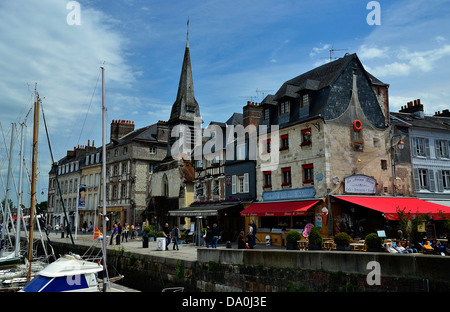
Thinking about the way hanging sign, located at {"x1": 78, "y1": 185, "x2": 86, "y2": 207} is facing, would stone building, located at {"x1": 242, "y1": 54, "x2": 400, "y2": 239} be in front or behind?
in front

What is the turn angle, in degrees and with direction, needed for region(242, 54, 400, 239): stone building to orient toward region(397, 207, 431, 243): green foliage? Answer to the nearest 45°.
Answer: approximately 90° to its left

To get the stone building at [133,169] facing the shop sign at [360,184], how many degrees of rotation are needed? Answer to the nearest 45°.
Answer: approximately 90° to its left

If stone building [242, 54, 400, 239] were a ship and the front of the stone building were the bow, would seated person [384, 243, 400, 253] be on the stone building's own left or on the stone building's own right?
on the stone building's own left

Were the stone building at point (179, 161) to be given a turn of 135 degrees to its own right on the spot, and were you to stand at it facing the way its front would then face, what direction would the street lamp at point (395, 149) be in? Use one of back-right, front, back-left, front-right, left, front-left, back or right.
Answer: back-right

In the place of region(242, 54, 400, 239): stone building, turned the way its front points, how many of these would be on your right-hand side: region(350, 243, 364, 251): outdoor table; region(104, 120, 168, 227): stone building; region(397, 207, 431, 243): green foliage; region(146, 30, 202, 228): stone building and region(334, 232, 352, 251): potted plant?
2

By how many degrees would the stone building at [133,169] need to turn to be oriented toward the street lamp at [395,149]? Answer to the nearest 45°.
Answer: approximately 90° to its left

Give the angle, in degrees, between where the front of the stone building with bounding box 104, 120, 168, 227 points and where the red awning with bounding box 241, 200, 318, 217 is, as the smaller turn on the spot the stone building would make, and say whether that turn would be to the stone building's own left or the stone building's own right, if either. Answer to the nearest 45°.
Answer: approximately 45° to the stone building's own left

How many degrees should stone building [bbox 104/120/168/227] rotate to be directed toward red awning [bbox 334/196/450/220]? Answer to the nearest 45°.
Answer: approximately 90° to its left

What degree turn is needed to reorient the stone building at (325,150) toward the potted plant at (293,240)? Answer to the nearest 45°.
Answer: approximately 45° to its left
